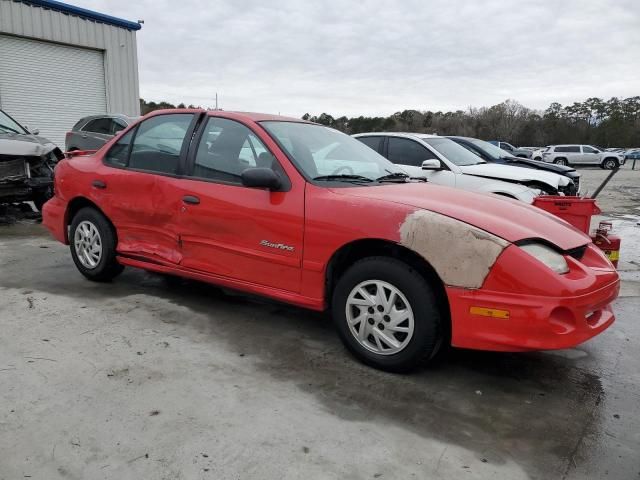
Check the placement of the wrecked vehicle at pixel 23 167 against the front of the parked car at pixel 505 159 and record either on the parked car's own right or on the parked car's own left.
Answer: on the parked car's own right

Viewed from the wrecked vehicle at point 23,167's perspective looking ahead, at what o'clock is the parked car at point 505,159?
The parked car is roughly at 11 o'clock from the wrecked vehicle.

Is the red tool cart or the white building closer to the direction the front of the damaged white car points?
the red tool cart

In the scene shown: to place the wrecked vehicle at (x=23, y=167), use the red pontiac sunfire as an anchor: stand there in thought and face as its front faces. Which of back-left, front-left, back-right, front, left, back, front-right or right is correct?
back

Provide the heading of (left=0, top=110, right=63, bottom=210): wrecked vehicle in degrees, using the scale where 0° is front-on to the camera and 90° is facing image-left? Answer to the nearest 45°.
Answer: approximately 315°

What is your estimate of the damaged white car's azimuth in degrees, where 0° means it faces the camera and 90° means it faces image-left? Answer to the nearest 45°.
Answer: approximately 315°

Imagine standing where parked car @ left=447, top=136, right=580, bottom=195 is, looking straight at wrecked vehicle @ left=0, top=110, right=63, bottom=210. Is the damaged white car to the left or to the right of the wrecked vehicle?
left

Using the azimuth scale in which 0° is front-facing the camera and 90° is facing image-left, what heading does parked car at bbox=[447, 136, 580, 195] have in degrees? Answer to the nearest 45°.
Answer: approximately 315°

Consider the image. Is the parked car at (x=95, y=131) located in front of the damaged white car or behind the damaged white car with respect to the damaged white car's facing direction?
behind

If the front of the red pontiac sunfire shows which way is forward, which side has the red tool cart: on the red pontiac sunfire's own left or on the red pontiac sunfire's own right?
on the red pontiac sunfire's own left

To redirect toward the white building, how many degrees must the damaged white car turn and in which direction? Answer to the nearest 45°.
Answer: approximately 180°
